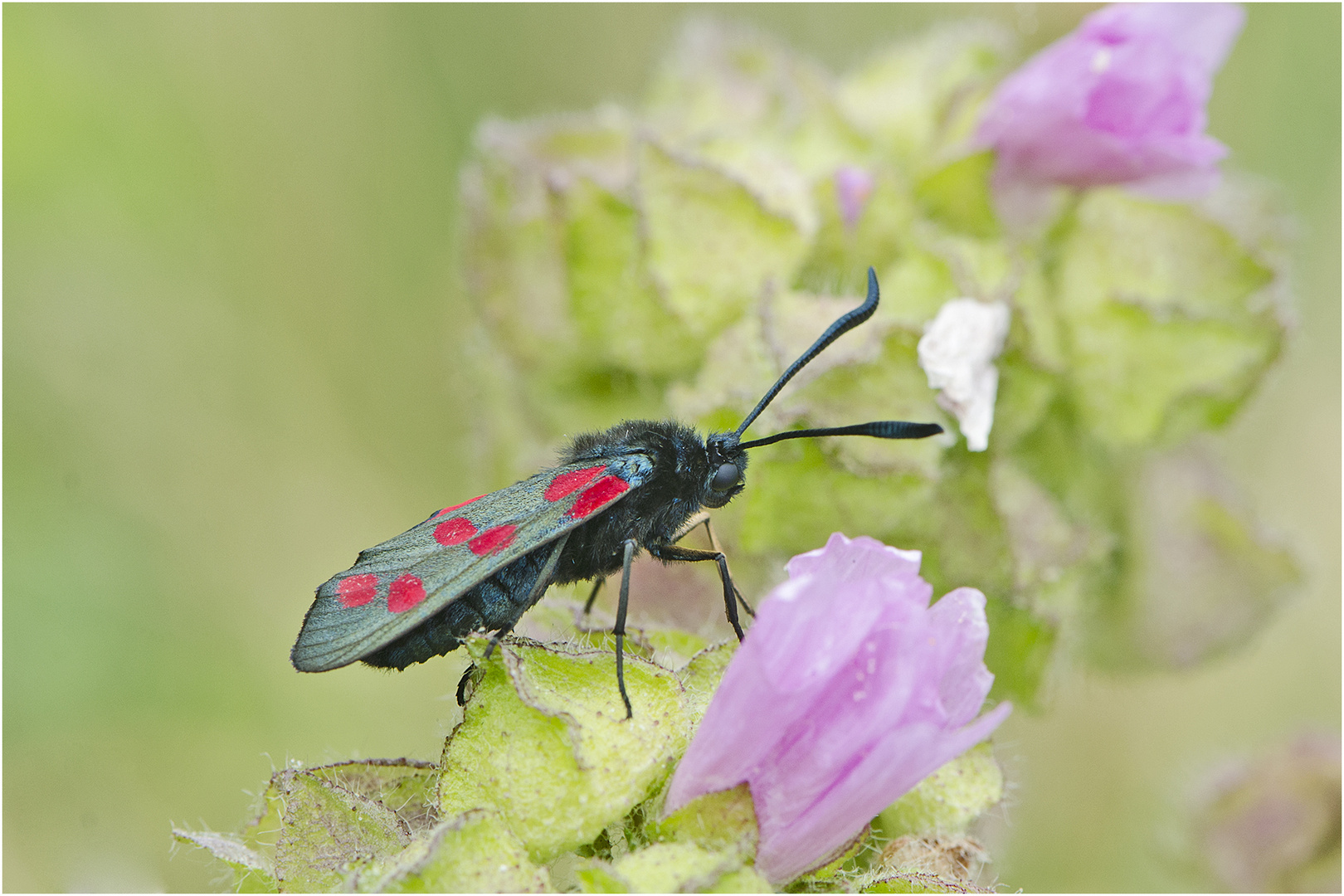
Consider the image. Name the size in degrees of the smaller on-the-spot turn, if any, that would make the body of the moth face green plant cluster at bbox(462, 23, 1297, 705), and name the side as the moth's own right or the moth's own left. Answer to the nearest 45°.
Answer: approximately 45° to the moth's own left

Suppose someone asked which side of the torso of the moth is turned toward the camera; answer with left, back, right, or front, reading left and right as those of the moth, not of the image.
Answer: right
